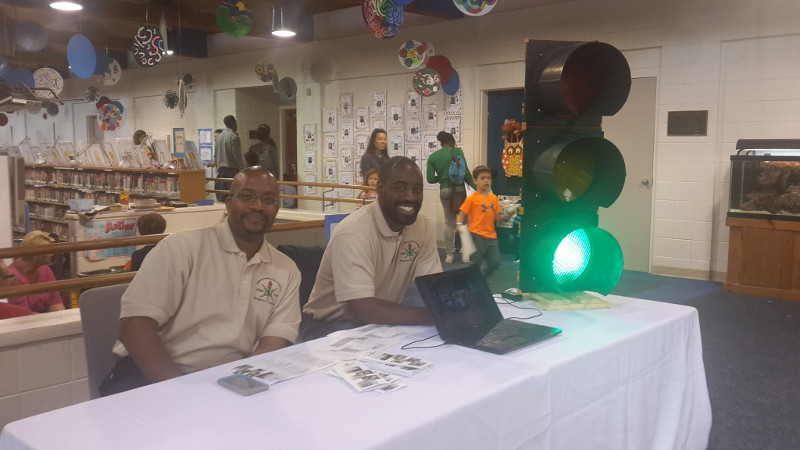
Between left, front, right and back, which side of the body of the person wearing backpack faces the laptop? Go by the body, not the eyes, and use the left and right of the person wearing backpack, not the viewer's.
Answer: back

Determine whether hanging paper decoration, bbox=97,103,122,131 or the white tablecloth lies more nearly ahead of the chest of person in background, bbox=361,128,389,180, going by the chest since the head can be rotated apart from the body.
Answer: the white tablecloth

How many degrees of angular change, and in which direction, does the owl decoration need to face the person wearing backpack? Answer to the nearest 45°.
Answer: approximately 90° to its right

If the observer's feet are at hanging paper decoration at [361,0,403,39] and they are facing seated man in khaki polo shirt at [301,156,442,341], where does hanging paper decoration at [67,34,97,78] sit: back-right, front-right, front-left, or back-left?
back-right

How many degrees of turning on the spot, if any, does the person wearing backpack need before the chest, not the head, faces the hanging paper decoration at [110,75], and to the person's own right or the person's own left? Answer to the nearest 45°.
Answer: approximately 45° to the person's own left

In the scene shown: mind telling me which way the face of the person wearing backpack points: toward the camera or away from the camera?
away from the camera

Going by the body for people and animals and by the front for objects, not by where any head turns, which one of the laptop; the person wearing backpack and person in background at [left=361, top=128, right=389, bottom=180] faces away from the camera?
the person wearing backpack
